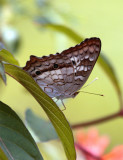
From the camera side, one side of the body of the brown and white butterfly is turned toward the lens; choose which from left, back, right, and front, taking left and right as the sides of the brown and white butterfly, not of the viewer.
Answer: right
